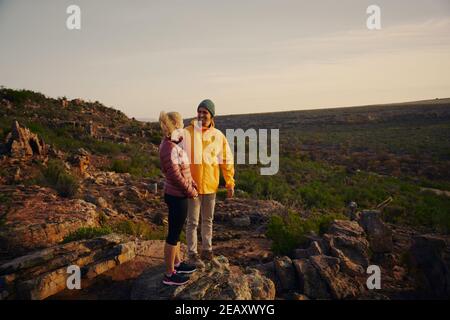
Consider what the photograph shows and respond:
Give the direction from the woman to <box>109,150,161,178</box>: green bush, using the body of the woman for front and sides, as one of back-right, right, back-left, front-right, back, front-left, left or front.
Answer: left

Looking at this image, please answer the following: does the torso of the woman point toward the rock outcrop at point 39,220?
no

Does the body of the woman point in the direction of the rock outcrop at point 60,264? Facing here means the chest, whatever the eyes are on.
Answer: no

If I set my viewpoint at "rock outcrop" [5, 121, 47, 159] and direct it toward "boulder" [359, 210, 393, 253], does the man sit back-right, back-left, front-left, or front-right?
front-right

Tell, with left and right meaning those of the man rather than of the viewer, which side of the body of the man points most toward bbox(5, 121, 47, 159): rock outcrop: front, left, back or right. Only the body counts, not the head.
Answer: right

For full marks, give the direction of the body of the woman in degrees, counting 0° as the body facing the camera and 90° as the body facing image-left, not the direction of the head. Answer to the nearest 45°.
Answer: approximately 270°

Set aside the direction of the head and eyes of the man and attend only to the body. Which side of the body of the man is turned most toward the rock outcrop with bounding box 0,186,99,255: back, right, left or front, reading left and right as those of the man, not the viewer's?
right

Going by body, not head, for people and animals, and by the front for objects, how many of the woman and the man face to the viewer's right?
1

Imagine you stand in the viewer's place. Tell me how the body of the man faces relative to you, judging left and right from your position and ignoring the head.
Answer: facing the viewer and to the left of the viewer

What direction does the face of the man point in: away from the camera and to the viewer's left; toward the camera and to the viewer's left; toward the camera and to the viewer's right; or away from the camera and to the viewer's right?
toward the camera and to the viewer's left

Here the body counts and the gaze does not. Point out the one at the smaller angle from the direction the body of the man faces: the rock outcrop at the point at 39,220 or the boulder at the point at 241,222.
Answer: the rock outcrop

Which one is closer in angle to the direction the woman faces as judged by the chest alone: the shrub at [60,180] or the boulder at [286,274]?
the boulder
